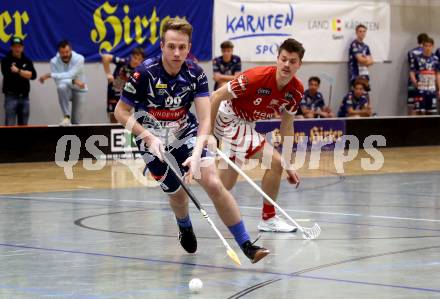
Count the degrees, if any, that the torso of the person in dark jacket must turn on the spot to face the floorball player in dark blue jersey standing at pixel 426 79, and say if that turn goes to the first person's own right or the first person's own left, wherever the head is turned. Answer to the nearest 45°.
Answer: approximately 90° to the first person's own left

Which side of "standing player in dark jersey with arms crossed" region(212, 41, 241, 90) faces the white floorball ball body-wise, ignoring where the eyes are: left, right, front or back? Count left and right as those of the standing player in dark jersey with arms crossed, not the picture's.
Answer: front

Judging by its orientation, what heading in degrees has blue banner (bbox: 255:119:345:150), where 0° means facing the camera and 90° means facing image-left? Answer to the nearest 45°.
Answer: approximately 0°

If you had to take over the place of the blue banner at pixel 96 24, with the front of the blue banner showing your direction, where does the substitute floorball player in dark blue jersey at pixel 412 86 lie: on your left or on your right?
on your left

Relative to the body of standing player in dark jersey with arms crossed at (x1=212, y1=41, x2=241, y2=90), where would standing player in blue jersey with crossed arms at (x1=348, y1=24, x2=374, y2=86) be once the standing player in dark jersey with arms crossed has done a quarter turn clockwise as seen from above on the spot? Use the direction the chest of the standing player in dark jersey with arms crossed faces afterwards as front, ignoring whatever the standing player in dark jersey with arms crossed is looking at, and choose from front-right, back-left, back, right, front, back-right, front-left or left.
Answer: back-right

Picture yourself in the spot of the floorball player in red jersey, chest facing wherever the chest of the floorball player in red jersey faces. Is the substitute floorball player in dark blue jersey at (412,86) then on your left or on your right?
on your left

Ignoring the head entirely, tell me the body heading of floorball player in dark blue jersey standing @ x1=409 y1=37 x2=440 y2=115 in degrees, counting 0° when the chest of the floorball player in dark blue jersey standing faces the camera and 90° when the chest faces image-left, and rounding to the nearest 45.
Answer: approximately 0°
